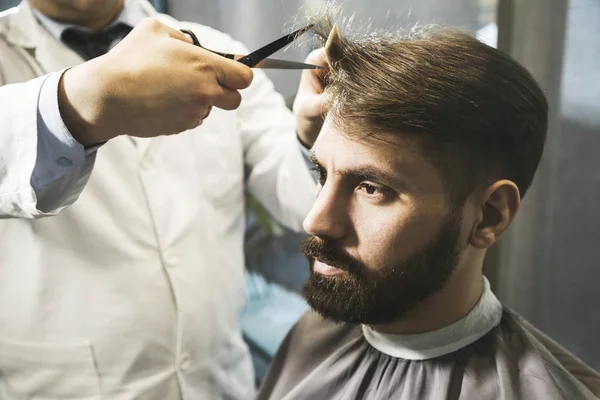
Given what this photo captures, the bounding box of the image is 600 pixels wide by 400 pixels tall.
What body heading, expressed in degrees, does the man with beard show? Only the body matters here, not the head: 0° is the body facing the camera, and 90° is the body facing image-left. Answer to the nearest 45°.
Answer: approximately 45°
